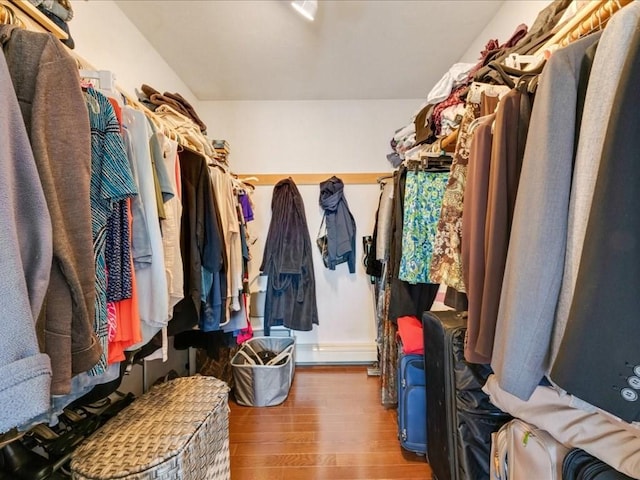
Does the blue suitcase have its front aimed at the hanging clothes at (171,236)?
yes

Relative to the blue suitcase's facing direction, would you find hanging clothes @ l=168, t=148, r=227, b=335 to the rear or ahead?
ahead

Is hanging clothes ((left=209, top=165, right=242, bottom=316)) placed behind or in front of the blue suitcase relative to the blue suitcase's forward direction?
in front

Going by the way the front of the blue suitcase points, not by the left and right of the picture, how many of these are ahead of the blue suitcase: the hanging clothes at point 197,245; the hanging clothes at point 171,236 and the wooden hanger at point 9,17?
3

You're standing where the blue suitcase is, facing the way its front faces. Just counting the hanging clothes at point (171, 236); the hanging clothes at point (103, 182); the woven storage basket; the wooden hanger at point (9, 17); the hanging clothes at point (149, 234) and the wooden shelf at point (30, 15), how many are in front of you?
6

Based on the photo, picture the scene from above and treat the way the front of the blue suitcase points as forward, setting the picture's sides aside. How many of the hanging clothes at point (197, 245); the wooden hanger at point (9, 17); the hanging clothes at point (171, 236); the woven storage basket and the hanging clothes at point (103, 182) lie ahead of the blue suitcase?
5

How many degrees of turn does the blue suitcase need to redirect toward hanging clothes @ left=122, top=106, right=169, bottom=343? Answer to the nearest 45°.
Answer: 0° — it already faces it

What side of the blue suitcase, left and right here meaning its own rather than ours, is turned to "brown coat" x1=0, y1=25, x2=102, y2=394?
front

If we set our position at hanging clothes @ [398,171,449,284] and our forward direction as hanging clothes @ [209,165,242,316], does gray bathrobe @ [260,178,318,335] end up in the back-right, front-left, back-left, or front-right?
front-right

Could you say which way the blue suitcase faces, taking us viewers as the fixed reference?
facing the viewer and to the left of the viewer

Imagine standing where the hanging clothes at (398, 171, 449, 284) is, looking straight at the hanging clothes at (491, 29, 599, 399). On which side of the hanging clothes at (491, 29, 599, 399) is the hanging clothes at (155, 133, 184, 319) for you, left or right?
right

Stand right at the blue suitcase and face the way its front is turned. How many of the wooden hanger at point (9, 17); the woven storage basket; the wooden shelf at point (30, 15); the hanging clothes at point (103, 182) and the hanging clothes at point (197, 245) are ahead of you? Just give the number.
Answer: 5

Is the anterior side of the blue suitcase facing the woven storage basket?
yes

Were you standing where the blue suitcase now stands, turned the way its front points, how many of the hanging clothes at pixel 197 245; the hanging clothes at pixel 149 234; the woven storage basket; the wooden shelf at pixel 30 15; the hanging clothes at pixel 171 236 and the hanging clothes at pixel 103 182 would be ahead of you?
6
